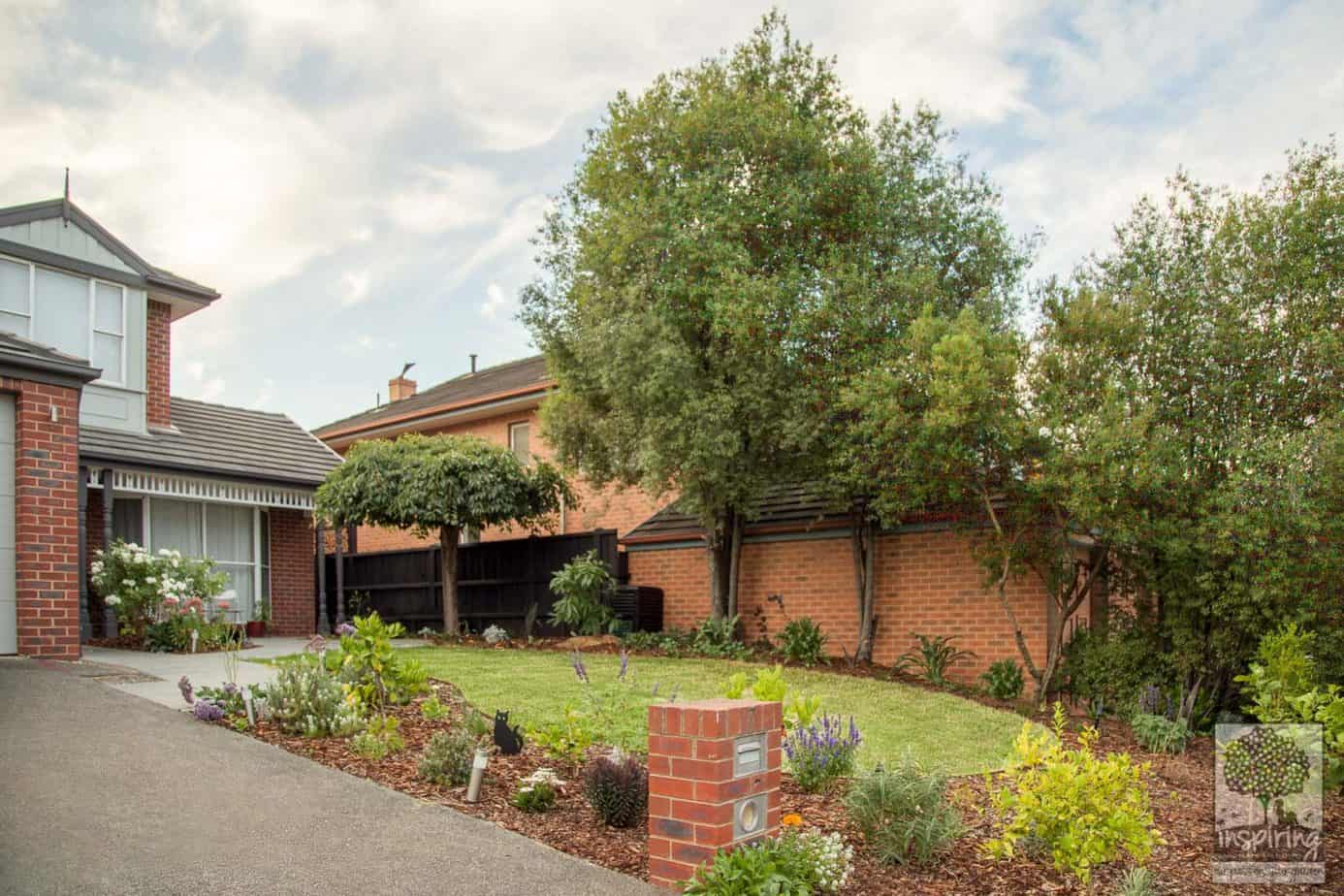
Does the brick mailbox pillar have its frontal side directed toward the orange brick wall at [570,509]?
no

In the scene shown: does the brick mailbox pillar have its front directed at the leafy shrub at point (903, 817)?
no

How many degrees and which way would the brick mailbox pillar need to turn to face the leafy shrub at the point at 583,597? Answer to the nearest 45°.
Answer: approximately 135° to its left

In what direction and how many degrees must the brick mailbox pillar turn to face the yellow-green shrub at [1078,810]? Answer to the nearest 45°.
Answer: approximately 45° to its left

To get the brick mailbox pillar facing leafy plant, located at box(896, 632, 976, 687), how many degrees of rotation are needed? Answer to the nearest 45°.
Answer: approximately 135° to its left

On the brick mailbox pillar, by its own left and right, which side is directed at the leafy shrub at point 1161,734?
left

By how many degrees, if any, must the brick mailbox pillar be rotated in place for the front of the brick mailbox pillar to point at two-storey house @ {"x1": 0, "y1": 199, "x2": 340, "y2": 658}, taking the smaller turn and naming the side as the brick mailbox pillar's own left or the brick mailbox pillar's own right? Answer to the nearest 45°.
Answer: approximately 180°

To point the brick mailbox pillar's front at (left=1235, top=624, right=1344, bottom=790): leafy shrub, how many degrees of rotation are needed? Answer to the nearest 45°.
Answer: approximately 90° to its left

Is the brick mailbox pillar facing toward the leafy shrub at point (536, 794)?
no

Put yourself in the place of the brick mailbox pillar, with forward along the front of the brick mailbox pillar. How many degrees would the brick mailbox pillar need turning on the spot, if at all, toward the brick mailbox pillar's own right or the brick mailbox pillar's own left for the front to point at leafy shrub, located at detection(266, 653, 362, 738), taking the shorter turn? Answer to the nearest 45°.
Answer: approximately 180°

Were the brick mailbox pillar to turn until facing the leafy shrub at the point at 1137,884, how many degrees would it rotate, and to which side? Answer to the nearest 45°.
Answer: approximately 45° to its left

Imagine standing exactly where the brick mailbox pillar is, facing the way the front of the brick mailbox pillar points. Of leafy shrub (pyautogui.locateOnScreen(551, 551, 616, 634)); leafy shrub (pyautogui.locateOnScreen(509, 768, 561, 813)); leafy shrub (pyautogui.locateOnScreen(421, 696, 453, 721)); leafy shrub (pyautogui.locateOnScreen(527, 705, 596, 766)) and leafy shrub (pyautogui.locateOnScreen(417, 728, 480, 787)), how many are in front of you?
0
